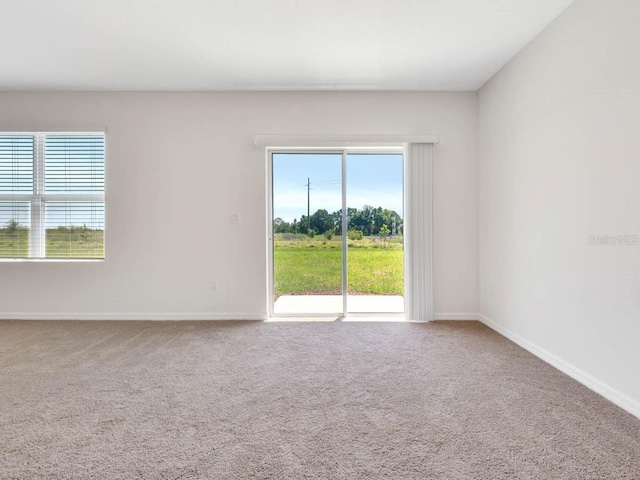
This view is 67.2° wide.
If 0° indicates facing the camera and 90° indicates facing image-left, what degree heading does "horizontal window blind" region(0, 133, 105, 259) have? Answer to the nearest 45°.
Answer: approximately 0°

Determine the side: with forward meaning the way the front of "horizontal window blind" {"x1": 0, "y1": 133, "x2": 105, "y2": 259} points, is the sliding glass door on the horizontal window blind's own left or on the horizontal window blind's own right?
on the horizontal window blind's own left
